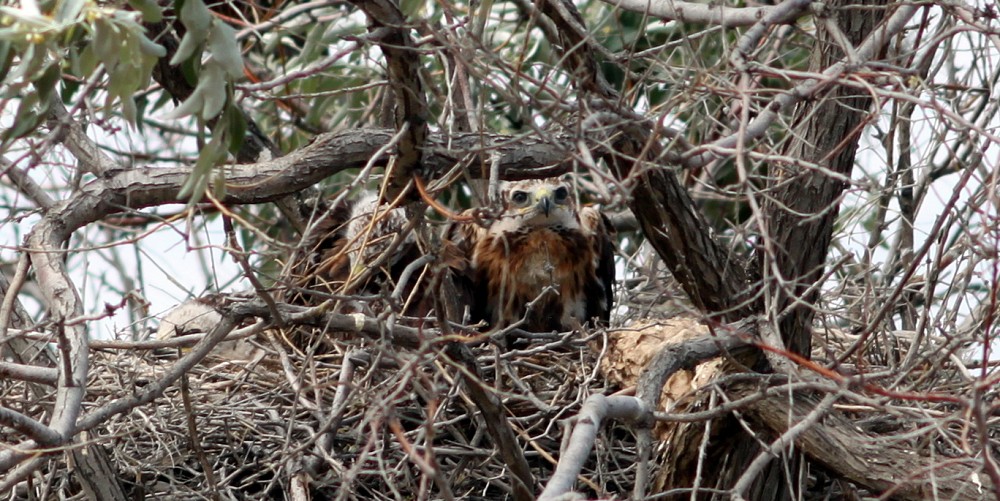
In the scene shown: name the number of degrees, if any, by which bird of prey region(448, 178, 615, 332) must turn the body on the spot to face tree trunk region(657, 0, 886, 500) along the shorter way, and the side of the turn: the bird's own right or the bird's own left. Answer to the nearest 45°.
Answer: approximately 45° to the bird's own left
